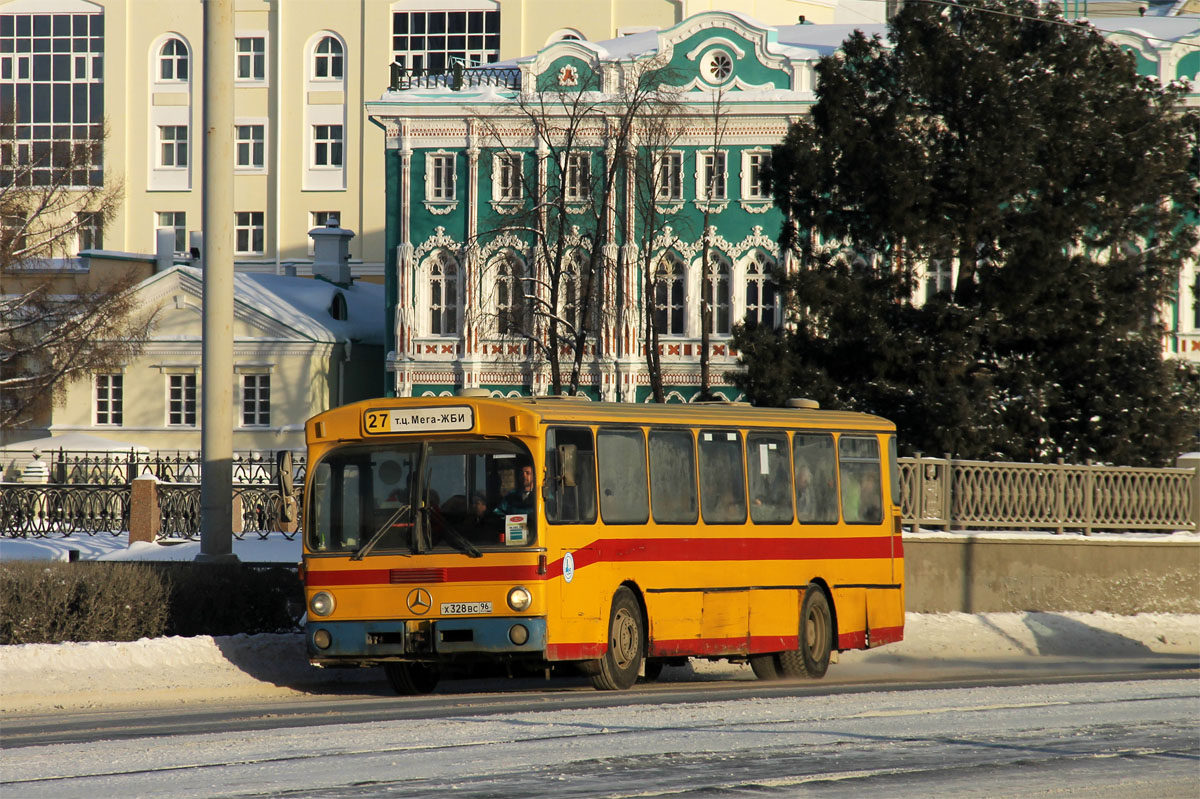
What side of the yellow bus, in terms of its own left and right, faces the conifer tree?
back

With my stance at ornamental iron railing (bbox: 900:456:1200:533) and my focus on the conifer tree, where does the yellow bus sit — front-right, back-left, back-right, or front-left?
back-left

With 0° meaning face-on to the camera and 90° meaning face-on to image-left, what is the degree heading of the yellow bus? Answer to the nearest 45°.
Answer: approximately 45°

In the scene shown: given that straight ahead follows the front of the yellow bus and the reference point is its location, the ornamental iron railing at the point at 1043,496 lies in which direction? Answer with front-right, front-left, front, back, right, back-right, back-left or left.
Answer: back
